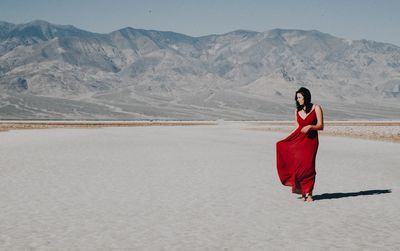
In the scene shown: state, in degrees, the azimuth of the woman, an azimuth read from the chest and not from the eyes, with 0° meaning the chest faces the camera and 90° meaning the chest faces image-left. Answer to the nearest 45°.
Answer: approximately 45°
